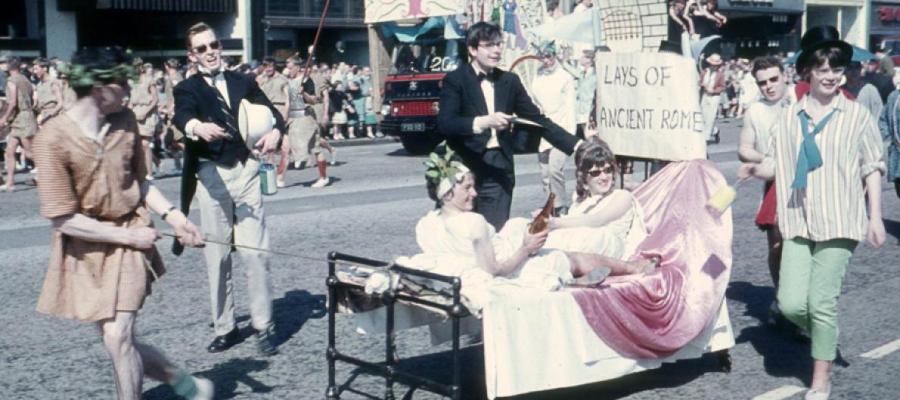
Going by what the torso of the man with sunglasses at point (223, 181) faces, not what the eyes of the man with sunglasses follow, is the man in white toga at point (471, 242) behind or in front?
in front

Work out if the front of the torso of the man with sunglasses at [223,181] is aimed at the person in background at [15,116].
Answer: no

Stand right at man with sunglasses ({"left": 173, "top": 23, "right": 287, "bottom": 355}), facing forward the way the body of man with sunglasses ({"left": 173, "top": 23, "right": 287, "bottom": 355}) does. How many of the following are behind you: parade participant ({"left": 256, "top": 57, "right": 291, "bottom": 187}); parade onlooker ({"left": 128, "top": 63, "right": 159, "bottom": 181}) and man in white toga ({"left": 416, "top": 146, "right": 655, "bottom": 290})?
2

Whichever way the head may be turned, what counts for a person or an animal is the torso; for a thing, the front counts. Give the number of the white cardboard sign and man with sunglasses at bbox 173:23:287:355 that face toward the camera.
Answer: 2

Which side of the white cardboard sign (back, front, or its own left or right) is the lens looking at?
front

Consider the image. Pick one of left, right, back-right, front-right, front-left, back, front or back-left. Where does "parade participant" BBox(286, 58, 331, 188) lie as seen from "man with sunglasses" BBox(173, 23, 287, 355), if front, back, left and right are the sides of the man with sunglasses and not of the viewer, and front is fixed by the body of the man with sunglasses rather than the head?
back

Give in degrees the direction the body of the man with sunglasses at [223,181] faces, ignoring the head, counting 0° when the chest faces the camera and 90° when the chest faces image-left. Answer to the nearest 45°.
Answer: approximately 0°

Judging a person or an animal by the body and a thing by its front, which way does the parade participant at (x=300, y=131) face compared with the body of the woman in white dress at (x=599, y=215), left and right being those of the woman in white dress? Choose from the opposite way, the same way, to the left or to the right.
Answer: the same way

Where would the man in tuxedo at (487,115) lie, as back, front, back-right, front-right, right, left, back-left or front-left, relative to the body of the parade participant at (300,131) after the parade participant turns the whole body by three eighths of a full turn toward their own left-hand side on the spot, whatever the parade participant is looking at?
right

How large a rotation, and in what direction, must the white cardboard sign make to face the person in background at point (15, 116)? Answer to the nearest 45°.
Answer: approximately 135° to its right

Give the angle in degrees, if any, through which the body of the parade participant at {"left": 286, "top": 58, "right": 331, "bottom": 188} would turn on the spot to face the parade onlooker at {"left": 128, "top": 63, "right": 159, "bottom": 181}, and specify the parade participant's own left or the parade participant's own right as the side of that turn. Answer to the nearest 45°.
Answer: approximately 45° to the parade participant's own right

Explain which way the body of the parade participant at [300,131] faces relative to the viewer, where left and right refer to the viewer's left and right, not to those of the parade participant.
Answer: facing the viewer and to the left of the viewer

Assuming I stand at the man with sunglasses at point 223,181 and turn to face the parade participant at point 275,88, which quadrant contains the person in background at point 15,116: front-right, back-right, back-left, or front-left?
front-left

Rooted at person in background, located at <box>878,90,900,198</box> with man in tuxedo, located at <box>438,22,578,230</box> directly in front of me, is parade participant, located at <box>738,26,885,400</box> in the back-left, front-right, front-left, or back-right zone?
front-left

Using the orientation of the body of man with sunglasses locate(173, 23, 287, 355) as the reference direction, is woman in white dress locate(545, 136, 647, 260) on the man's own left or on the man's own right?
on the man's own left

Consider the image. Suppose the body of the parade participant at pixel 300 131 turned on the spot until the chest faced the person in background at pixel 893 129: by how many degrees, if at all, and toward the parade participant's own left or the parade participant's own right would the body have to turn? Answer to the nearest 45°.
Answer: approximately 90° to the parade participant's own left

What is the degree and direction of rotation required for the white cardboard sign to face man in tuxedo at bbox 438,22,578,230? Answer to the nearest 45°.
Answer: approximately 45° to its right

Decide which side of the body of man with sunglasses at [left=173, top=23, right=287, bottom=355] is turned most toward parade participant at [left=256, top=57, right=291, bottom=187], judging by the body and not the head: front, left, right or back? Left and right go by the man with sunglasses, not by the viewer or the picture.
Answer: back
